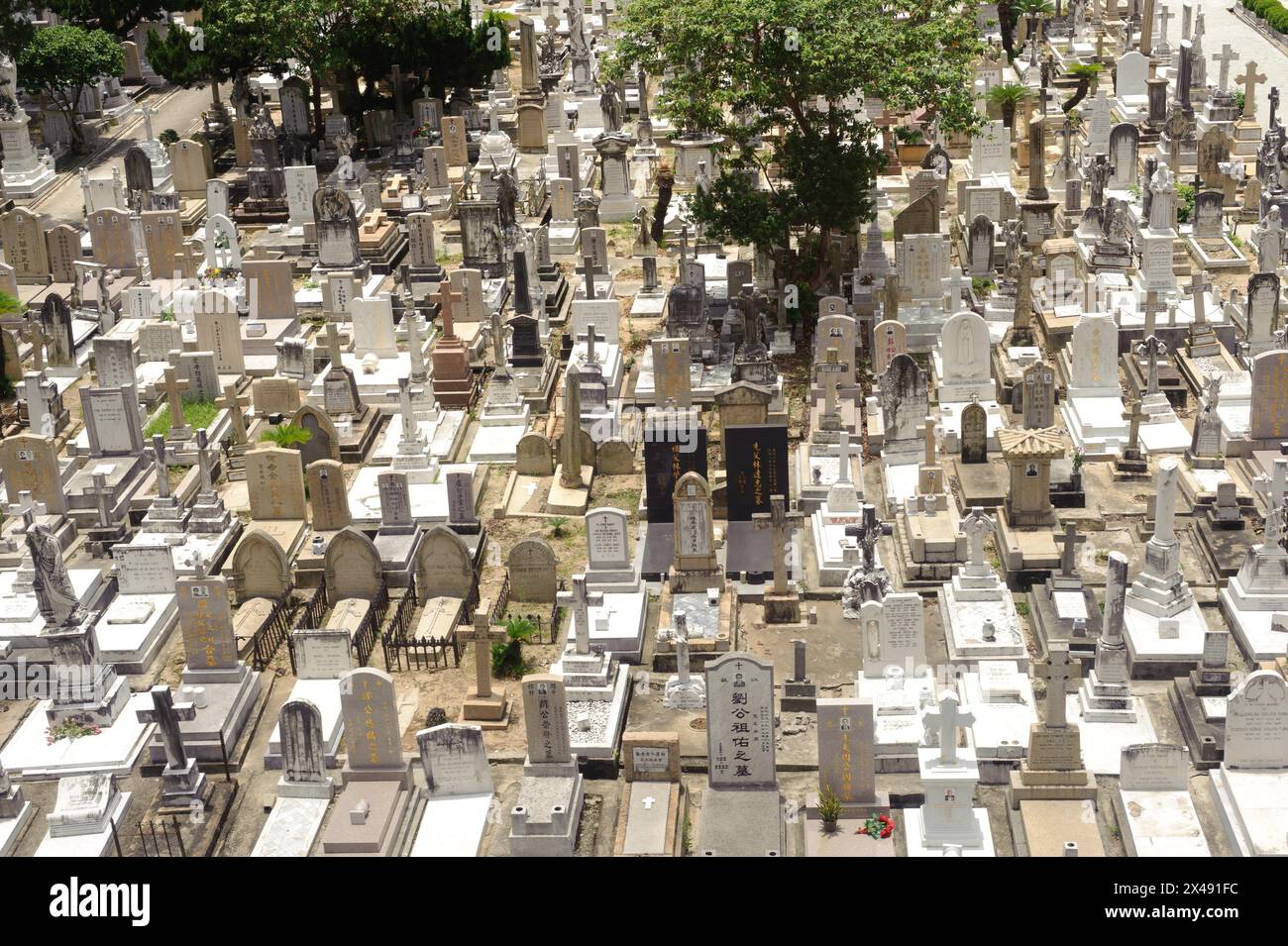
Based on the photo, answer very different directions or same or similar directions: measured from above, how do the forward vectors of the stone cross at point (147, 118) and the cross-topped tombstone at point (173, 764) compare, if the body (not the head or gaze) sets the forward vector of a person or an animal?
same or similar directions

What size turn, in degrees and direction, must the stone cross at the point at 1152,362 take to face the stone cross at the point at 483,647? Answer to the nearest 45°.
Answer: approximately 45° to its right

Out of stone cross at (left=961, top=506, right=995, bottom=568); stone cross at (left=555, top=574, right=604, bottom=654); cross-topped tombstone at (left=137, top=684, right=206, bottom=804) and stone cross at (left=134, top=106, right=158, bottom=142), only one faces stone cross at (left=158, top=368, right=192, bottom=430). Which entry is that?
stone cross at (left=134, top=106, right=158, bottom=142)

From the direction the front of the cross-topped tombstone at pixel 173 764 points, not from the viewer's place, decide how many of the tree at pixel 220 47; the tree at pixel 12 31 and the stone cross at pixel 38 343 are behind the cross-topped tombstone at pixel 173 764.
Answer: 3

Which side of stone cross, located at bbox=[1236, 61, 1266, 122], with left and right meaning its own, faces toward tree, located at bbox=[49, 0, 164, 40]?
right

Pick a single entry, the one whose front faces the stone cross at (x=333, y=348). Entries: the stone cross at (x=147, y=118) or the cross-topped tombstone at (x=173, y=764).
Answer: the stone cross at (x=147, y=118)

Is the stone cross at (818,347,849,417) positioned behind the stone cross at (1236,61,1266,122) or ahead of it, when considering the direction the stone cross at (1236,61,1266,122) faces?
ahead

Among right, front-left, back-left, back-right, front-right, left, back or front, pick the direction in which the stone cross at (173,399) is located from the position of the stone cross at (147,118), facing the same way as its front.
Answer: front

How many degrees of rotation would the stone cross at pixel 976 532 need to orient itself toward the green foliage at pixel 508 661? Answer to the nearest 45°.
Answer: approximately 45° to its right

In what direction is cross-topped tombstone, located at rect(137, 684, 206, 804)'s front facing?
toward the camera

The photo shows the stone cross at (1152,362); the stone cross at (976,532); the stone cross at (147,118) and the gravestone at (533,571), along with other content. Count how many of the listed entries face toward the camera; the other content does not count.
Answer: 4

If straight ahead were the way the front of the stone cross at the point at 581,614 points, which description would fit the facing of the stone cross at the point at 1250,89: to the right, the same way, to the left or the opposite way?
the same way

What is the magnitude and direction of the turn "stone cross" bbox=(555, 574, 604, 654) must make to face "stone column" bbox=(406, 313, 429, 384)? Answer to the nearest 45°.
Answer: approximately 180°

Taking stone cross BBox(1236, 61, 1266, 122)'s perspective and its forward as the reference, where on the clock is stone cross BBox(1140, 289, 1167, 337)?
stone cross BBox(1140, 289, 1167, 337) is roughly at 12 o'clock from stone cross BBox(1236, 61, 1266, 122).

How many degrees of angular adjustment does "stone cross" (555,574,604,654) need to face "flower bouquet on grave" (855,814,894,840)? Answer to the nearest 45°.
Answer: approximately 45° to its left

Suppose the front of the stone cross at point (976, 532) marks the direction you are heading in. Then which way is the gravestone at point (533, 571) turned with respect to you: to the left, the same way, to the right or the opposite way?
the same way

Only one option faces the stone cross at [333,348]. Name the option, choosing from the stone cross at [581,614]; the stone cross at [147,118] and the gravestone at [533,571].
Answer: the stone cross at [147,118]

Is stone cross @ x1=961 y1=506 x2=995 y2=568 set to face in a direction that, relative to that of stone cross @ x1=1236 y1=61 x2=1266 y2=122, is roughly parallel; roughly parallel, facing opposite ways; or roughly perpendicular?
roughly parallel

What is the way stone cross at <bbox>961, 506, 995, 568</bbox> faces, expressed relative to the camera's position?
facing the viewer

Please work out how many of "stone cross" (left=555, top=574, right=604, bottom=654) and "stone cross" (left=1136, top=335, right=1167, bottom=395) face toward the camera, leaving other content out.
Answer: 2

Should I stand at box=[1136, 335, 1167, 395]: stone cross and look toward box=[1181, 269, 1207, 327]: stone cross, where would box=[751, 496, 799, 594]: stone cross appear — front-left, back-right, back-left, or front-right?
back-left
